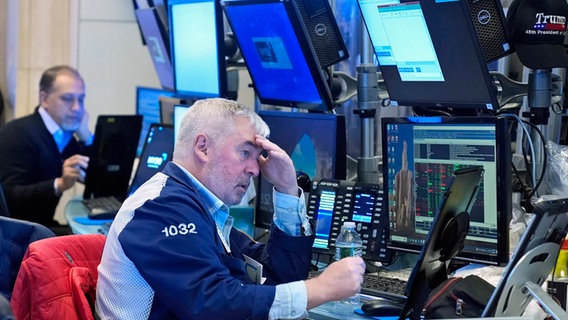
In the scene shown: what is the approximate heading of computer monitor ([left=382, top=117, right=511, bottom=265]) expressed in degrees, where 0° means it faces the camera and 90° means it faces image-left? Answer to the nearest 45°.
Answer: approximately 45°

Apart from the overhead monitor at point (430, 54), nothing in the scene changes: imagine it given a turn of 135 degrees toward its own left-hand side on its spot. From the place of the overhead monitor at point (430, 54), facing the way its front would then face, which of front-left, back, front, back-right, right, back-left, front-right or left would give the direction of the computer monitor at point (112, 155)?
back-left

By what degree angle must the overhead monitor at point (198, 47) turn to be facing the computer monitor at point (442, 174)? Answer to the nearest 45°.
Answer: approximately 90° to its left

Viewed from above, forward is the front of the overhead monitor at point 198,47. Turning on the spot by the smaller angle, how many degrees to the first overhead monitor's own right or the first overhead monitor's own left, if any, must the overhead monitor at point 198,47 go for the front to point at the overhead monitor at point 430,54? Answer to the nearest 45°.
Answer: approximately 90° to the first overhead monitor's own left

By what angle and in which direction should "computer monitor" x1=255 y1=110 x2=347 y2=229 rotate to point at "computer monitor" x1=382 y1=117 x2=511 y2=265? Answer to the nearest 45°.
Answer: approximately 90° to its left
